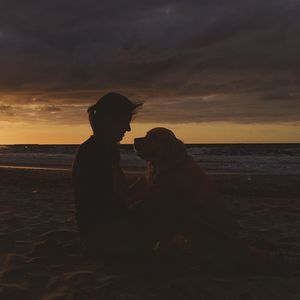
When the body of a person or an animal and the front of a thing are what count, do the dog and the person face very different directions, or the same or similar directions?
very different directions

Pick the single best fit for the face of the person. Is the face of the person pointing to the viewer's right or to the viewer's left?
to the viewer's right

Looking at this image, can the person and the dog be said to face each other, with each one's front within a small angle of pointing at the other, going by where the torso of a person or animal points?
yes

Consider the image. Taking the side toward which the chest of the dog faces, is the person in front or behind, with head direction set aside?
in front

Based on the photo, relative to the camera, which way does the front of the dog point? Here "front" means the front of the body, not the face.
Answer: to the viewer's left

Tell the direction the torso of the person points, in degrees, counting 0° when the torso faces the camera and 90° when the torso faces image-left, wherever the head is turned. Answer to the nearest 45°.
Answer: approximately 270°

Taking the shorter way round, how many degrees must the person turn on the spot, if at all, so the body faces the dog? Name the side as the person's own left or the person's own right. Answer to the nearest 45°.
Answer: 0° — they already face it

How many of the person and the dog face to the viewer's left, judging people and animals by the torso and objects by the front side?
1
